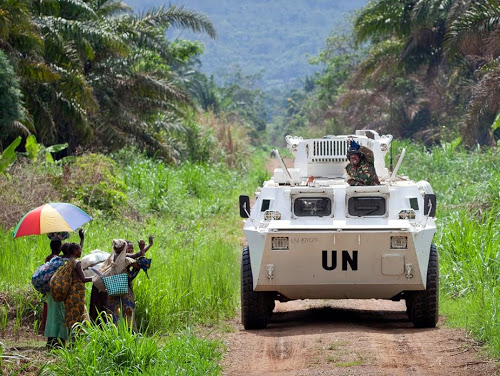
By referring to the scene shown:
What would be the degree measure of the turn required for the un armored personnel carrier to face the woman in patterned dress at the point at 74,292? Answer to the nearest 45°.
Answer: approximately 45° to its right

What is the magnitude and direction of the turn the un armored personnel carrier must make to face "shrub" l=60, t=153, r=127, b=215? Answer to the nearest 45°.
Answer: approximately 135° to its right

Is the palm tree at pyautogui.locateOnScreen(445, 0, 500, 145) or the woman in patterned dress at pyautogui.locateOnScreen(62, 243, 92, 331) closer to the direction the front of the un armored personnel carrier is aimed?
the woman in patterned dress

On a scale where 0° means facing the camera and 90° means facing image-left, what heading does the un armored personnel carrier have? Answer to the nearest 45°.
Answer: approximately 0°
